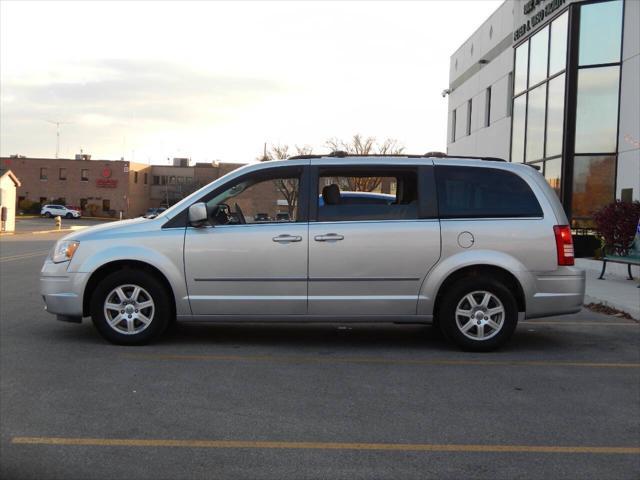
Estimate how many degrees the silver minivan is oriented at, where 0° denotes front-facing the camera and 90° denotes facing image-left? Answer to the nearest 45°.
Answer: approximately 90°

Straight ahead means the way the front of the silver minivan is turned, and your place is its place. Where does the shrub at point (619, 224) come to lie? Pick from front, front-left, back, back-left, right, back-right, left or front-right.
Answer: back-right

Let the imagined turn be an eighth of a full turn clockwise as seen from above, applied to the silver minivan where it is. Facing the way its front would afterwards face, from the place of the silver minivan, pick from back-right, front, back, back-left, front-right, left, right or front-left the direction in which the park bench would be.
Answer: right
